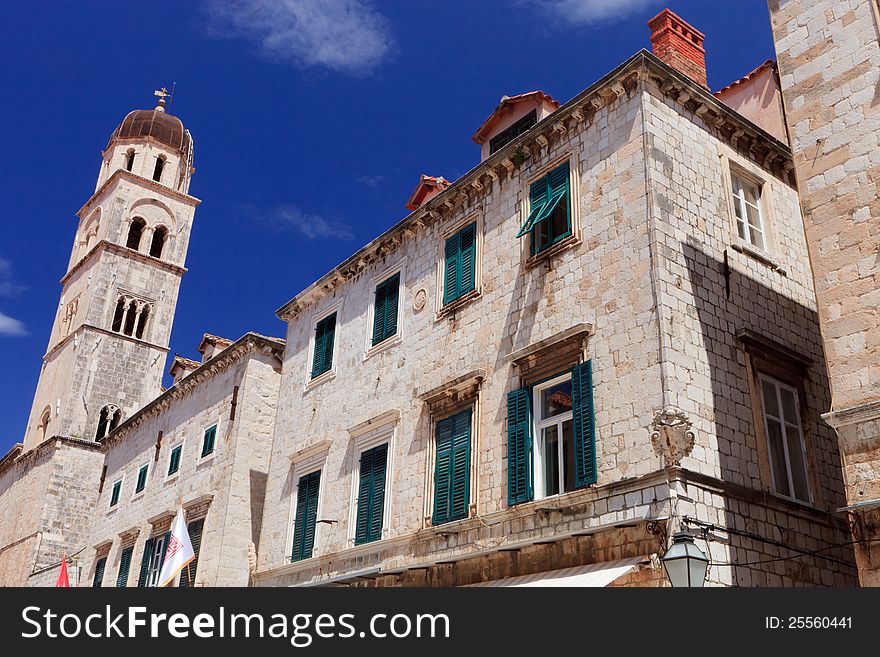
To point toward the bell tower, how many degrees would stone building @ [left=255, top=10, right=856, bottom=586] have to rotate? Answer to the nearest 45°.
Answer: approximately 90° to its right

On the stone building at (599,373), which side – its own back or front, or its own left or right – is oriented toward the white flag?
right

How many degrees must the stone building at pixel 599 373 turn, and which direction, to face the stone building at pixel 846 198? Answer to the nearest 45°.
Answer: approximately 90° to its left

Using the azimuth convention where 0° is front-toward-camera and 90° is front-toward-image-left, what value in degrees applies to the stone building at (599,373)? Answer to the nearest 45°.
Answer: approximately 45°
